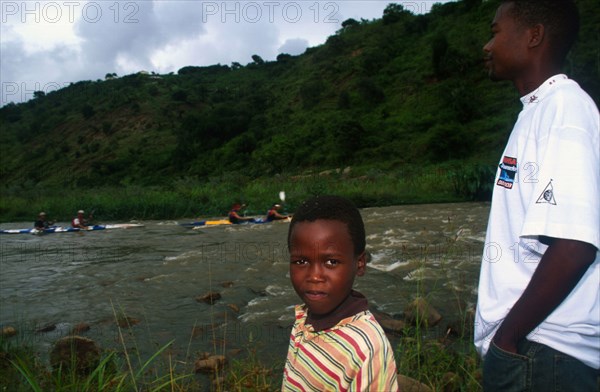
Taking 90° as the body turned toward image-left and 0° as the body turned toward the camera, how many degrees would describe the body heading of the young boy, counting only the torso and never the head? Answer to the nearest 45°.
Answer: approximately 45°

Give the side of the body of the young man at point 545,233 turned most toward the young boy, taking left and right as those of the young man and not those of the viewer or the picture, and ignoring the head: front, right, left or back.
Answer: front

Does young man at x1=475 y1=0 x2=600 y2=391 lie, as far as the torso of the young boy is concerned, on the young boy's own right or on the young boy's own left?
on the young boy's own left

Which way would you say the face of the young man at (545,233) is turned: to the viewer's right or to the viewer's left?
to the viewer's left

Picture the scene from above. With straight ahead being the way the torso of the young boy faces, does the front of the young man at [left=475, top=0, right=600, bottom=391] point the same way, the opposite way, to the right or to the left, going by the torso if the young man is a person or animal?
to the right

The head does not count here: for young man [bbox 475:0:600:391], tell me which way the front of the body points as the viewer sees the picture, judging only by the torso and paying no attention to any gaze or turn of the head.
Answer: to the viewer's left
